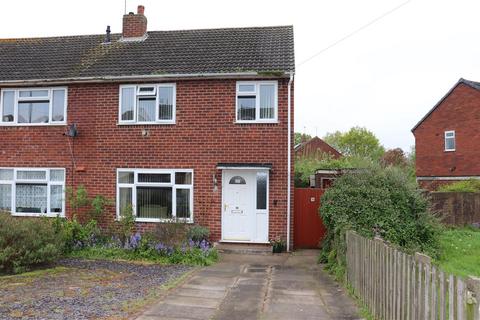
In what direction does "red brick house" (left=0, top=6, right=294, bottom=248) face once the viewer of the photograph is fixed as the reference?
facing the viewer

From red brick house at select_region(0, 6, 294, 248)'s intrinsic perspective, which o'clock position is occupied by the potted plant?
The potted plant is roughly at 10 o'clock from the red brick house.

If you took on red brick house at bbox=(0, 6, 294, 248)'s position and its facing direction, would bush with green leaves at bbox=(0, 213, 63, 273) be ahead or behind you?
ahead

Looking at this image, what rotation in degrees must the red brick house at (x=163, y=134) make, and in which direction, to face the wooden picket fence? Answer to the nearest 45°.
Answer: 0° — it already faces it

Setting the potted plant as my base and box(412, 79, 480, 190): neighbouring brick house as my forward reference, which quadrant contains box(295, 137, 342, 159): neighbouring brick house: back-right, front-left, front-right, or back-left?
front-left

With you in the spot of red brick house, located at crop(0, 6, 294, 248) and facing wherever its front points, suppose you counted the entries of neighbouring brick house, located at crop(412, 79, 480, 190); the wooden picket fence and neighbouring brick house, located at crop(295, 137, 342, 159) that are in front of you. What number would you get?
1

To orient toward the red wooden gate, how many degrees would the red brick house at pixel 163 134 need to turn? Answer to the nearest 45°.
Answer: approximately 90° to its left
